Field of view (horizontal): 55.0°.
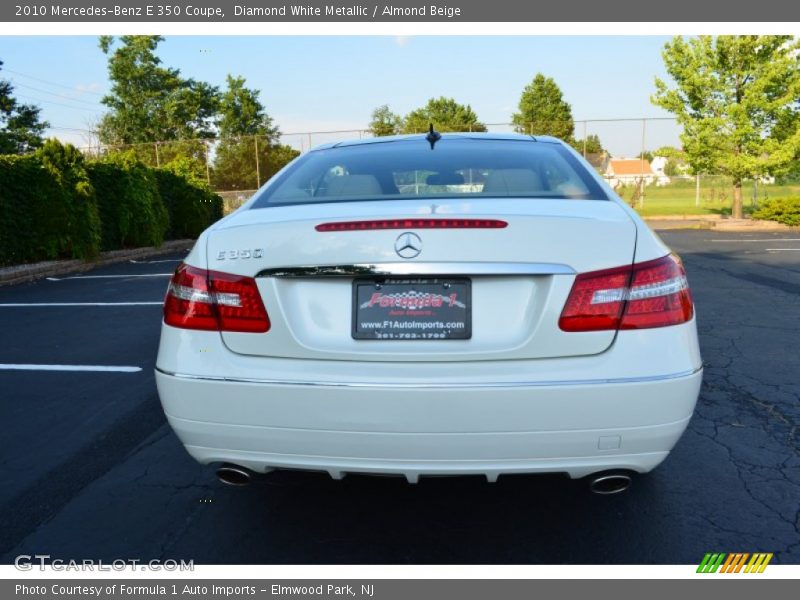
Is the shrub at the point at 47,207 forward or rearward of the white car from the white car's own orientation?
forward

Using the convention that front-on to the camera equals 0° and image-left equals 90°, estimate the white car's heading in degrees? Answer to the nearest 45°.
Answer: approximately 180°

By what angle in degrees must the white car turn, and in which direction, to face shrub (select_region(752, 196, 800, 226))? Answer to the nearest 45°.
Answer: approximately 45° to its right

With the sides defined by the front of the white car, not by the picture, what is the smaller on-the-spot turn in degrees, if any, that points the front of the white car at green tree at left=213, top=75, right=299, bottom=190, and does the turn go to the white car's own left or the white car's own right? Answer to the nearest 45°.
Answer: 0° — it already faces it

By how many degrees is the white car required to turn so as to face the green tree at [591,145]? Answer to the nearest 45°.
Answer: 0° — it already faces it

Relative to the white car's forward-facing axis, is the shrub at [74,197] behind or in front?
in front

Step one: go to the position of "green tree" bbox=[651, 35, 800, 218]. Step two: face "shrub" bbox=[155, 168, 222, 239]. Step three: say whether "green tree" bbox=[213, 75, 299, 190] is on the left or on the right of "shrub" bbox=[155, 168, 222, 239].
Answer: right

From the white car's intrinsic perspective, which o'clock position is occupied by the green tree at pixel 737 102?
The green tree is roughly at 1 o'clock from the white car.
